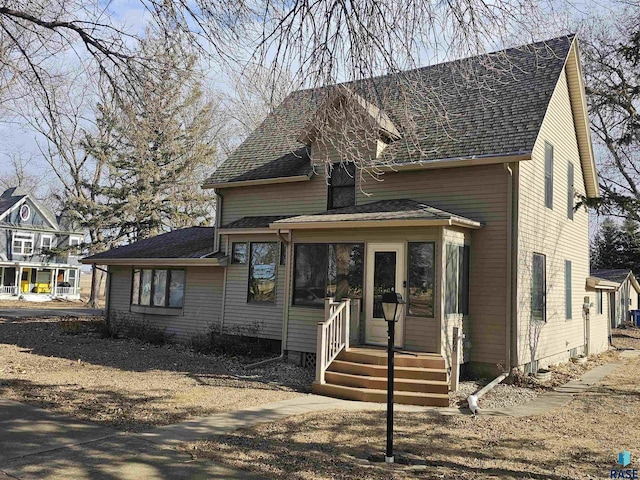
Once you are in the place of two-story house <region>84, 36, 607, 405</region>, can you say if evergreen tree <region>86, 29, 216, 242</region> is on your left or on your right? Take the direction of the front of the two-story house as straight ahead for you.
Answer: on your right

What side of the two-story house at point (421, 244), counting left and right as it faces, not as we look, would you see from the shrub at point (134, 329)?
right

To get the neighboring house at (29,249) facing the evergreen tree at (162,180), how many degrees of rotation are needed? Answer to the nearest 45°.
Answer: approximately 45° to its left

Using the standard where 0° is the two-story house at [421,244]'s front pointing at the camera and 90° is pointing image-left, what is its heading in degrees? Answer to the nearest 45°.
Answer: approximately 45°

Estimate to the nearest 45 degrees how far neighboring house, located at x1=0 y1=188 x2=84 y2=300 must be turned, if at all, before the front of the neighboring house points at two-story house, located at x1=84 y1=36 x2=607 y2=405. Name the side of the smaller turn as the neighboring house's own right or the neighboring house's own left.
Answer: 0° — it already faces it

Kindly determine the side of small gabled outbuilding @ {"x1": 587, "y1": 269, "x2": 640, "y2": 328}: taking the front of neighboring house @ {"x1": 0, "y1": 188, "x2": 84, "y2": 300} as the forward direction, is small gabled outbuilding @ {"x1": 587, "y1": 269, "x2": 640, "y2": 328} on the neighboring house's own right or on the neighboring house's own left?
on the neighboring house's own left

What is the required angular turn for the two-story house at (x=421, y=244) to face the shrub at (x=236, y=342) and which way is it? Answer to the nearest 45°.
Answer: approximately 90° to its right

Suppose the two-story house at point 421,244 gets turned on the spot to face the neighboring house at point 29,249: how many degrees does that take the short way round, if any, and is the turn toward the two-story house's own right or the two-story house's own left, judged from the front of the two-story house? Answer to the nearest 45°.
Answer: approximately 90° to the two-story house's own right
